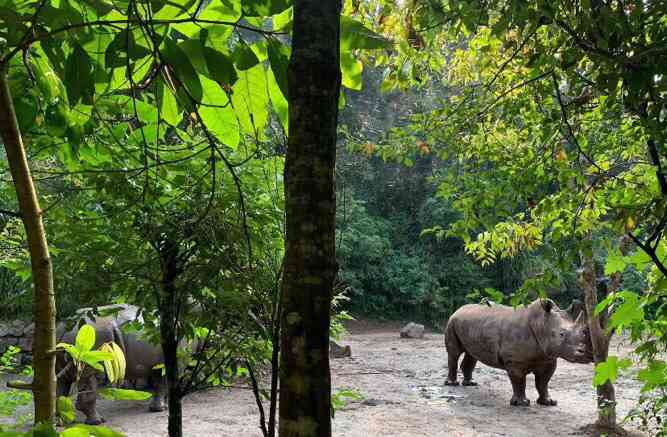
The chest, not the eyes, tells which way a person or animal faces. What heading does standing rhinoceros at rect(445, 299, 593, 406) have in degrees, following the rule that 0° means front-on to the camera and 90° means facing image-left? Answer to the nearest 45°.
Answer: approximately 315°

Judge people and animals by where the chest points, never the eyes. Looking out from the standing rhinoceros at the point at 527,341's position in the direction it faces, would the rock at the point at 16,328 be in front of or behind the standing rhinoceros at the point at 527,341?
behind

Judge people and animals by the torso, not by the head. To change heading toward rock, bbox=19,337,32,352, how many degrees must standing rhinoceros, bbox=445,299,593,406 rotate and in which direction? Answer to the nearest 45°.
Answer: approximately 135° to its right

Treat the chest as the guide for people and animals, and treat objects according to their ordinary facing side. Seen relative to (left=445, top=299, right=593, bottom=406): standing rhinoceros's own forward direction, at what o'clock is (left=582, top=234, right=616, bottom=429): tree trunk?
The tree trunk is roughly at 1 o'clock from the standing rhinoceros.

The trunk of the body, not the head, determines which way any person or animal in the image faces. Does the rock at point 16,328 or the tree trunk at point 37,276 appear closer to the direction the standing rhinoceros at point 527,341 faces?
the tree trunk

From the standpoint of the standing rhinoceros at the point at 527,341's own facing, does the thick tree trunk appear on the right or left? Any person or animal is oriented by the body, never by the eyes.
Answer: on its right

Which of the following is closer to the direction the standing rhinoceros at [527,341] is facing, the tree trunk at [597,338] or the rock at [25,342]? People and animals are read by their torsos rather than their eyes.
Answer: the tree trunk

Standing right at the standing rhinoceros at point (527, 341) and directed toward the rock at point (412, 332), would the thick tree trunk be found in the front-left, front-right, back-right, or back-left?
back-left
